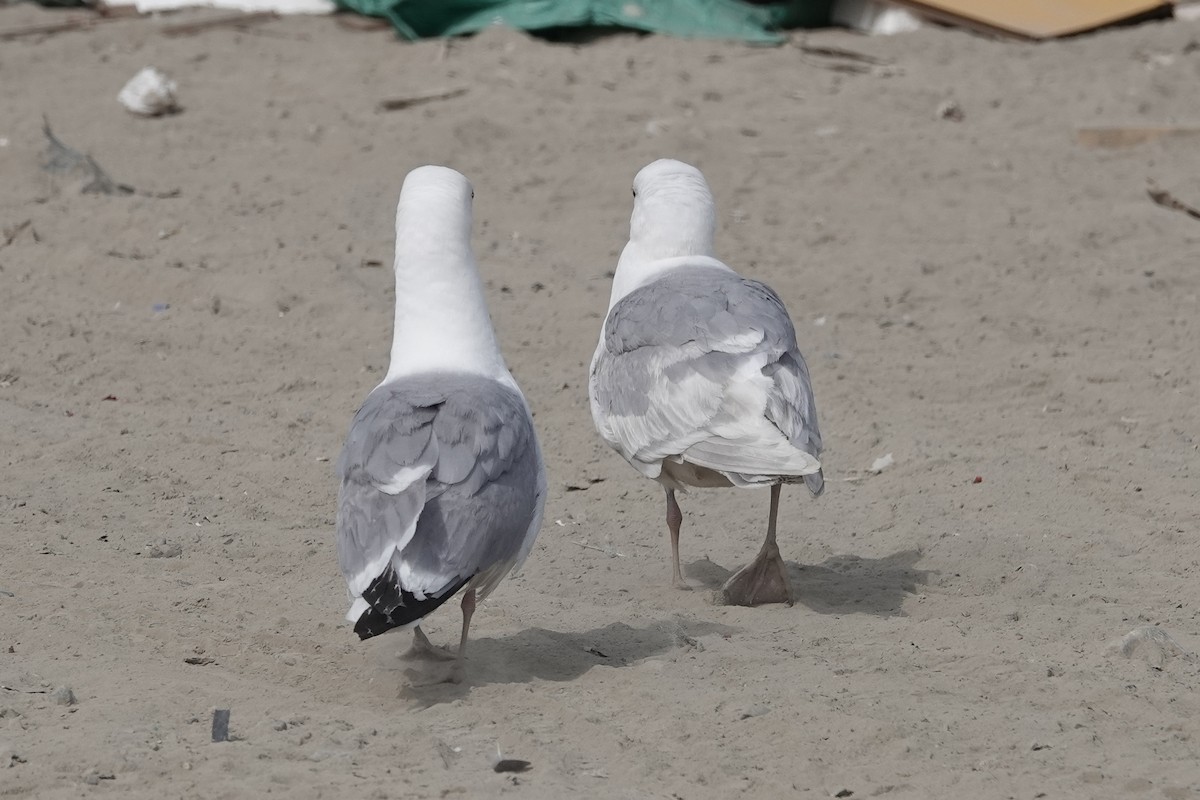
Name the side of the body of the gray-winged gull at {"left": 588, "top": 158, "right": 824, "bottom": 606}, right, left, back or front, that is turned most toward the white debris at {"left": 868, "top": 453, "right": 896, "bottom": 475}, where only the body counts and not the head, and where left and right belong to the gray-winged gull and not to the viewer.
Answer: right

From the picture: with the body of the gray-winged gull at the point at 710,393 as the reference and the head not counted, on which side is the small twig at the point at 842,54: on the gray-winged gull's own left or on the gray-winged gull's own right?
on the gray-winged gull's own right

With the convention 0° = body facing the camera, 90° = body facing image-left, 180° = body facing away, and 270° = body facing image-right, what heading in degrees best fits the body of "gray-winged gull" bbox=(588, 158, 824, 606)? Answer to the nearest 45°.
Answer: approximately 135°

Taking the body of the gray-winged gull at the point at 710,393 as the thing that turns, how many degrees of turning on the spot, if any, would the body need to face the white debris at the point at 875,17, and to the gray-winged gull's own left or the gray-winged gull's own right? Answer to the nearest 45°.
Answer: approximately 45° to the gray-winged gull's own right

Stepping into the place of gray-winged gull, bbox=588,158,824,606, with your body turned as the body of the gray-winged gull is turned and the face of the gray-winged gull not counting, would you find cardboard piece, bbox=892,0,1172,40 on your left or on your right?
on your right

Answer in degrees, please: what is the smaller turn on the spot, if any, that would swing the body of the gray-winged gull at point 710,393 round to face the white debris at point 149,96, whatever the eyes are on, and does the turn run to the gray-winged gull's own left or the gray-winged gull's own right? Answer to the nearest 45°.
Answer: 0° — it already faces it
